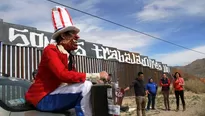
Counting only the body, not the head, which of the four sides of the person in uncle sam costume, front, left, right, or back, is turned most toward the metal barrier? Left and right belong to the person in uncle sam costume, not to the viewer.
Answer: left

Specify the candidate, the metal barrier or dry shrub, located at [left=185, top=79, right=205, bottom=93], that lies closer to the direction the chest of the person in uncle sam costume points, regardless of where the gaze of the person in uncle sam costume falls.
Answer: the dry shrub

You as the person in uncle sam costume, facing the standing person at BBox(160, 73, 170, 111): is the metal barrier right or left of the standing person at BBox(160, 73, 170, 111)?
left

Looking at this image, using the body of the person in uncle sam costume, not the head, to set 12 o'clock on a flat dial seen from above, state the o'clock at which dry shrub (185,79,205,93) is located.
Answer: The dry shrub is roughly at 10 o'clock from the person in uncle sam costume.

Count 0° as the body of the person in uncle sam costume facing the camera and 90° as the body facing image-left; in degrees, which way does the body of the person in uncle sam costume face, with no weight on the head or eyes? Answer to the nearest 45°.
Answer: approximately 270°

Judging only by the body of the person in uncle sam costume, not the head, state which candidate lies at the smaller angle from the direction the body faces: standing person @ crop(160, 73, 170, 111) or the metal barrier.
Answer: the standing person

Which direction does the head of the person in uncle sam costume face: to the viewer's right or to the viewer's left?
to the viewer's right

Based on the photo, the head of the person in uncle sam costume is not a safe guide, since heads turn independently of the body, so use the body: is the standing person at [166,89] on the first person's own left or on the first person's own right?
on the first person's own left
